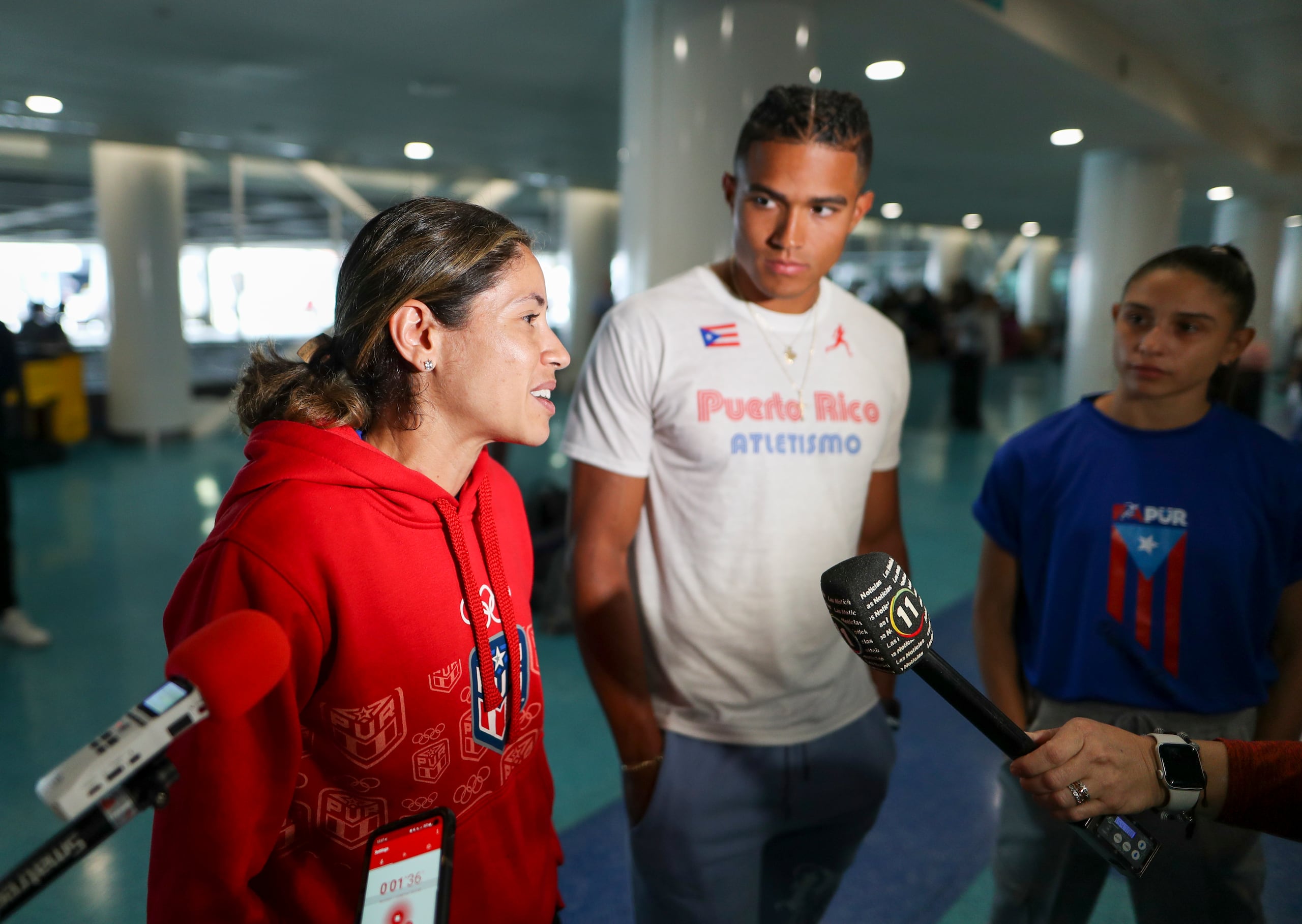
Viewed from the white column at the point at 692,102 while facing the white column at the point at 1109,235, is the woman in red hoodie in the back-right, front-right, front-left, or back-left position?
back-right

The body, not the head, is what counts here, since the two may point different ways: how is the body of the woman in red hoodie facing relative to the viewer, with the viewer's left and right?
facing the viewer and to the right of the viewer

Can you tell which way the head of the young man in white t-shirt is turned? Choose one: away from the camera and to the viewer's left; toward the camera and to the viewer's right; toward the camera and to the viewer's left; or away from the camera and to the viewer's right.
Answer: toward the camera and to the viewer's left

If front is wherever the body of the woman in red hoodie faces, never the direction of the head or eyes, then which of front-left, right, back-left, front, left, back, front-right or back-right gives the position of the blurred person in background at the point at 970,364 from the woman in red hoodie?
left

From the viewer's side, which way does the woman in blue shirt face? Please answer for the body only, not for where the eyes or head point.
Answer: toward the camera

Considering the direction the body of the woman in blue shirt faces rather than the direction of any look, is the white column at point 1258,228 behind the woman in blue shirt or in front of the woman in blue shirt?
behind

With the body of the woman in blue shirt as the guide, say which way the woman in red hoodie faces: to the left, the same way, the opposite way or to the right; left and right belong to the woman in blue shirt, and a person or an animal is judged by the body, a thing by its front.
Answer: to the left

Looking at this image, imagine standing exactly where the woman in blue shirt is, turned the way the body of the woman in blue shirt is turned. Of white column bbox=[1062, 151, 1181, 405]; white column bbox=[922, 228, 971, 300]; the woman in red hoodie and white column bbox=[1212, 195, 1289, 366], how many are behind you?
3

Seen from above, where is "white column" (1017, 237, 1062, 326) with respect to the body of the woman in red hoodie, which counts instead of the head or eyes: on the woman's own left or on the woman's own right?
on the woman's own left

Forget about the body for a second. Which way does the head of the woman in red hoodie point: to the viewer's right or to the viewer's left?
to the viewer's right
